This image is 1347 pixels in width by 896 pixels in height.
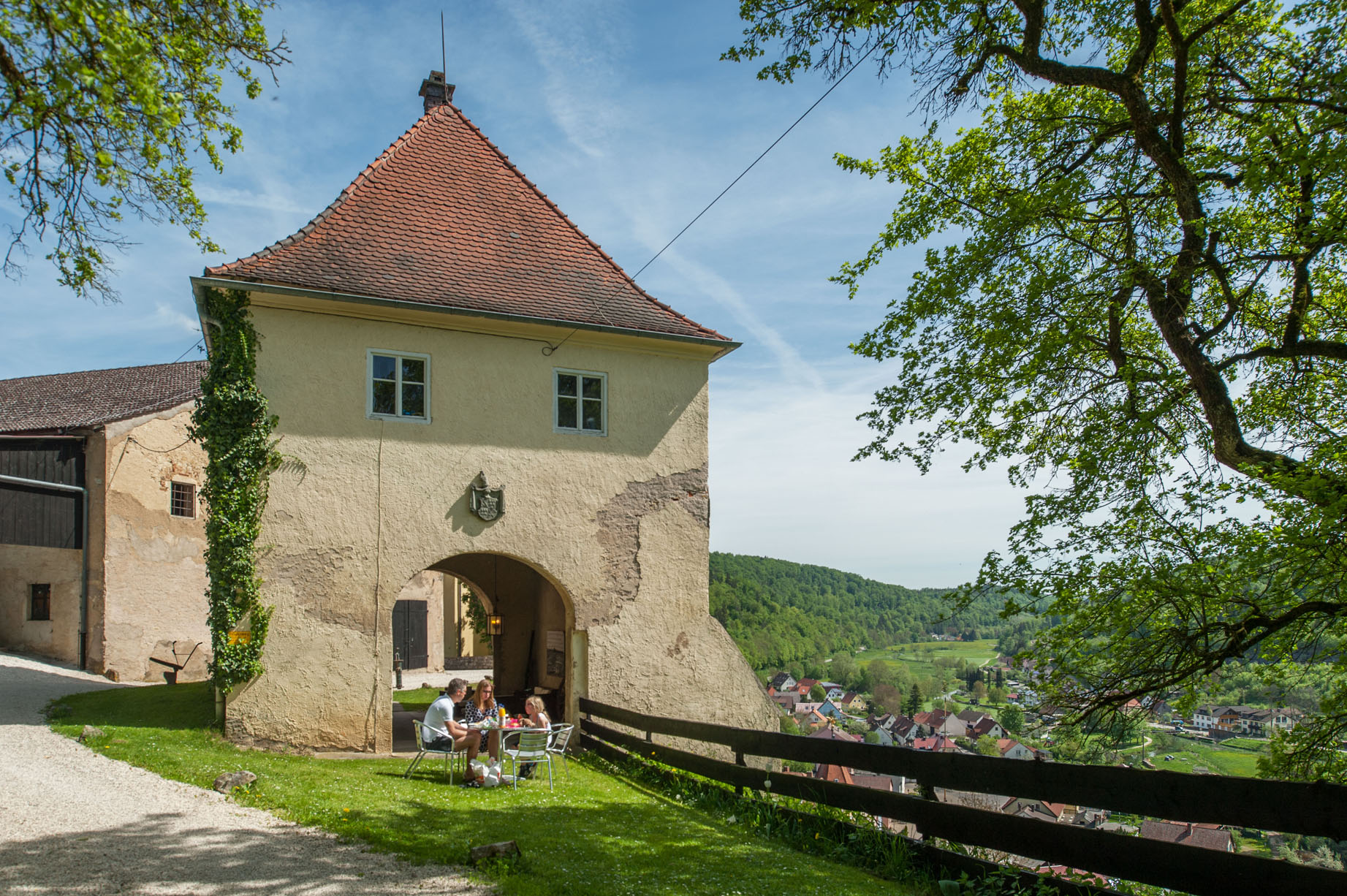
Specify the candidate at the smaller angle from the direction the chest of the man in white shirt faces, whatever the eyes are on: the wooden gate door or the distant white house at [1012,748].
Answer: the distant white house

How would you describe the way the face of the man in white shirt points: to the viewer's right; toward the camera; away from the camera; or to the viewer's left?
to the viewer's right

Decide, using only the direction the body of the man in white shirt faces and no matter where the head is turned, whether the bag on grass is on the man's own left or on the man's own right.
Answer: on the man's own right

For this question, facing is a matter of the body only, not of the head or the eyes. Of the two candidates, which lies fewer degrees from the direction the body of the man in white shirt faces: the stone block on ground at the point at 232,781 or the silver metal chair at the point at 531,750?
the silver metal chair

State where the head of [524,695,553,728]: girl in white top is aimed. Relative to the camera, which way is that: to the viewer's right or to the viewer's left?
to the viewer's left

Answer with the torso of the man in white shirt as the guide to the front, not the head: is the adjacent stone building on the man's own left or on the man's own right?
on the man's own left

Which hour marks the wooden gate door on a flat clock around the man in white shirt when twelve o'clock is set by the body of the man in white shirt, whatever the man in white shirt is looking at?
The wooden gate door is roughly at 9 o'clock from the man in white shirt.

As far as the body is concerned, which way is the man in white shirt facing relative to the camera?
to the viewer's right

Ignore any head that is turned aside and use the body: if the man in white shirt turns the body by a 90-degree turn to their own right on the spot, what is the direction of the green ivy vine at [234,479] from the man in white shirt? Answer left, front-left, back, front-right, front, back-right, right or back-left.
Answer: back-right

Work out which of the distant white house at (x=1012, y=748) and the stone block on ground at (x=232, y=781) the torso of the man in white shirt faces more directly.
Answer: the distant white house

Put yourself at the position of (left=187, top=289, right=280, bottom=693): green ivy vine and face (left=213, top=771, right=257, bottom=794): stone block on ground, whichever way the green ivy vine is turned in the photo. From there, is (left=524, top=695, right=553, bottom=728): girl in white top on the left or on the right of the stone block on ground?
left
